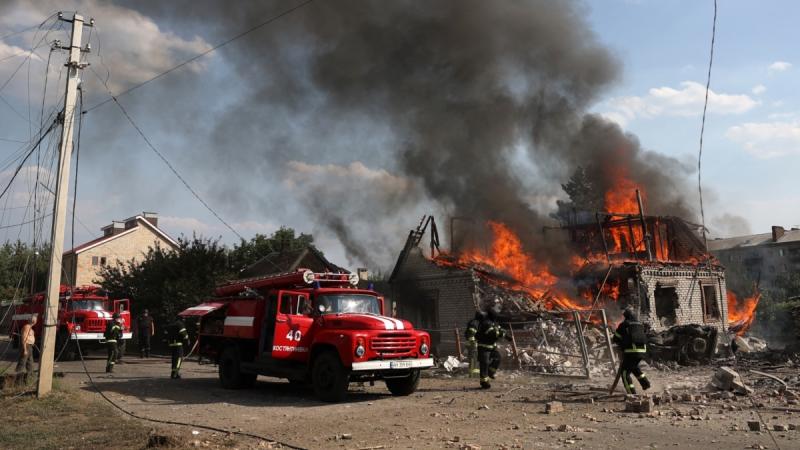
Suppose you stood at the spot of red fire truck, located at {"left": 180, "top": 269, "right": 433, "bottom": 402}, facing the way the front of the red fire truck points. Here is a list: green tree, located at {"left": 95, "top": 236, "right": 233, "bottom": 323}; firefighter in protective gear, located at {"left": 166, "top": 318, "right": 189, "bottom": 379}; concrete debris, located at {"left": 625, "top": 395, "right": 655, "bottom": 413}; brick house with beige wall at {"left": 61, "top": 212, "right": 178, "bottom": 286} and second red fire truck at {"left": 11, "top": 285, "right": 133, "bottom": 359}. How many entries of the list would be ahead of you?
1

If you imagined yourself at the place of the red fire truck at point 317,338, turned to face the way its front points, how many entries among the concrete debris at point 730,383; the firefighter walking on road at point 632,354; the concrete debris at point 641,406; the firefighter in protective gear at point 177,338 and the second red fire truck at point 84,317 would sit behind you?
2

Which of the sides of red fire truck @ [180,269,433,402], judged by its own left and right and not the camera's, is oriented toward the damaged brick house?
left

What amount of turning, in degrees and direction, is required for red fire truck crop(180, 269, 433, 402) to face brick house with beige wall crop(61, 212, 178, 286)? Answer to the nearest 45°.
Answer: approximately 135° to its left

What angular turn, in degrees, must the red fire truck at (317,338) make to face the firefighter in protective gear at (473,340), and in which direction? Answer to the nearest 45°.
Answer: approximately 90° to its left

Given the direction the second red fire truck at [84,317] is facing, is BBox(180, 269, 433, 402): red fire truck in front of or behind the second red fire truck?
in front

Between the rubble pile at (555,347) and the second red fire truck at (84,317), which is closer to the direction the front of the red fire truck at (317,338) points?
the rubble pile

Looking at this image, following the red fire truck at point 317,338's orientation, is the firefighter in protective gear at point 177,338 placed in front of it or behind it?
behind

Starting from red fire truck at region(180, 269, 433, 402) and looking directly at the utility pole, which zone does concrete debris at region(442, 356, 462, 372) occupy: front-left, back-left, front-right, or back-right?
back-right

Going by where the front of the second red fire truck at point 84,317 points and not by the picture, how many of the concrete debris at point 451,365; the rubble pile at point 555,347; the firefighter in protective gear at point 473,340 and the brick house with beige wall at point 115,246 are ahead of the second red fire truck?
3

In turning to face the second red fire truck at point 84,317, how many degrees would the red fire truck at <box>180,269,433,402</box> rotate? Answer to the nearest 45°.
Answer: approximately 180°

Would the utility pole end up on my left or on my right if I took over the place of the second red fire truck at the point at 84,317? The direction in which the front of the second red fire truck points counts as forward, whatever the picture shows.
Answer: on my right

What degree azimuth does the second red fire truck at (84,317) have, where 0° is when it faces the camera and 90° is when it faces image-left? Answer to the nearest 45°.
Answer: approximately 315°

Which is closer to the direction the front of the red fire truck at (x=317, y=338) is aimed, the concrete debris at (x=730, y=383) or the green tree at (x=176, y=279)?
the concrete debris

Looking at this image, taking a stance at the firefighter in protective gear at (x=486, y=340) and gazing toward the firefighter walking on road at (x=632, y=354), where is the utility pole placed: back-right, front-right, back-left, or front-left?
back-right

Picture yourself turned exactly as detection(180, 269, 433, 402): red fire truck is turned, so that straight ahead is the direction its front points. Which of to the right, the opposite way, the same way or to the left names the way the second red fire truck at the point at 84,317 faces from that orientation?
the same way

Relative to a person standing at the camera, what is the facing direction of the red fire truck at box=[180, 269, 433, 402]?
facing the viewer and to the right of the viewer

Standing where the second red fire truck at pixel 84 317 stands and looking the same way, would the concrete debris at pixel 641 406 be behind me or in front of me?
in front
